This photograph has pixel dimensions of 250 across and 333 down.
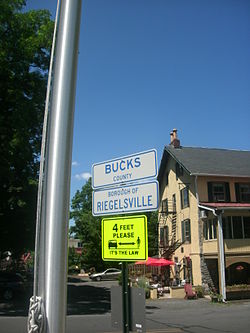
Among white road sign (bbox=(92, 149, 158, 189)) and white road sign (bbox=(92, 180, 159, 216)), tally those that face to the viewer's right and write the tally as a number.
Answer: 0

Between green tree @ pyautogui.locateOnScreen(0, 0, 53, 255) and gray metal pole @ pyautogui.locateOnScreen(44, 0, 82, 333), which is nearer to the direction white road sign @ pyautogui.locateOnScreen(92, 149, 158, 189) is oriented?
the gray metal pole

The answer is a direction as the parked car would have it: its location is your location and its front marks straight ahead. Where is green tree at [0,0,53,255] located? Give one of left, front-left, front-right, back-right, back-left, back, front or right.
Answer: left

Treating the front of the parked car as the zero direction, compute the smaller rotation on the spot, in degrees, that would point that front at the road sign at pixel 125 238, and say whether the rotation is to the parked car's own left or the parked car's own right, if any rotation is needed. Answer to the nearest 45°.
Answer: approximately 90° to the parked car's own left

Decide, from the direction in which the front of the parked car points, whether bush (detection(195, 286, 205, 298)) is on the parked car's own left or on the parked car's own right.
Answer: on the parked car's own left

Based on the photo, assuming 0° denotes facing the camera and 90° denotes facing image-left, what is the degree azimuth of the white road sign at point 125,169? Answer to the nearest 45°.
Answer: approximately 45°

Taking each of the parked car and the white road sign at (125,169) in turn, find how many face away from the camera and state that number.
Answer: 0

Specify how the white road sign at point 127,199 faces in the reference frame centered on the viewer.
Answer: facing the viewer and to the left of the viewer

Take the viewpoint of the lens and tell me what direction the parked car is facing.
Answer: facing to the left of the viewer
